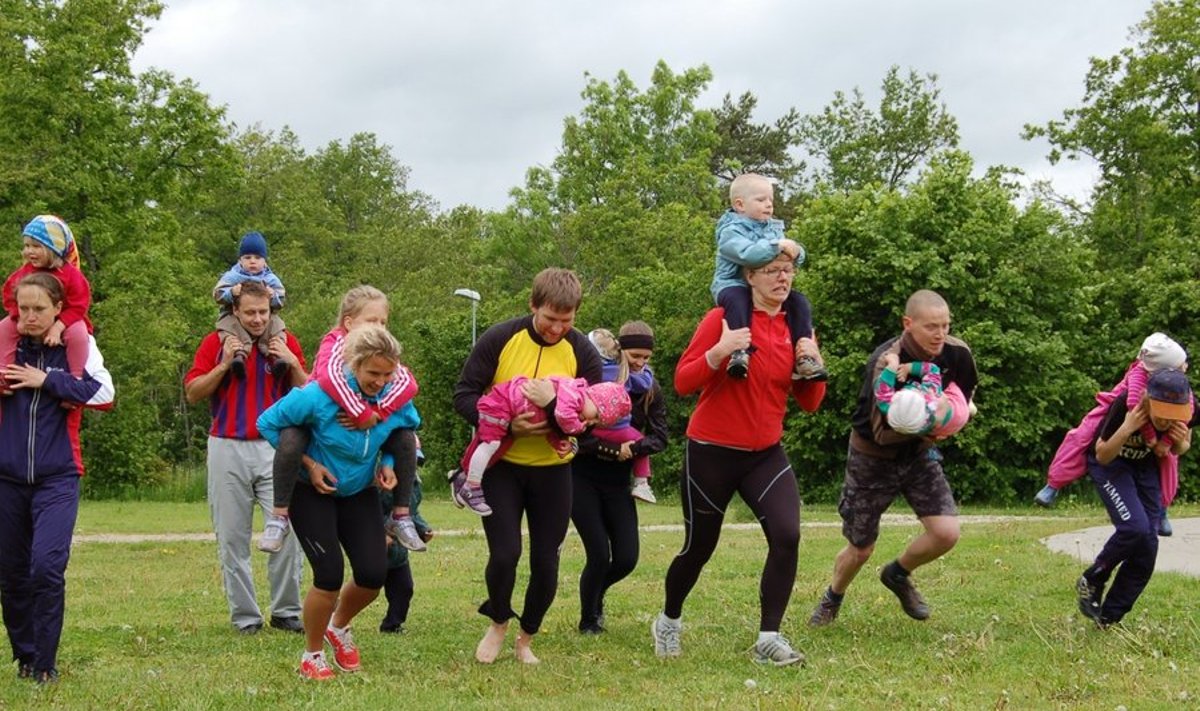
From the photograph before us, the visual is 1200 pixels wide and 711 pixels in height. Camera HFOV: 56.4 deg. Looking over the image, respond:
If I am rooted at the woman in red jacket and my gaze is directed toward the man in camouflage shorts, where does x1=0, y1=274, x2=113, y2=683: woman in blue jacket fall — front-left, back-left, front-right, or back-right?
back-left

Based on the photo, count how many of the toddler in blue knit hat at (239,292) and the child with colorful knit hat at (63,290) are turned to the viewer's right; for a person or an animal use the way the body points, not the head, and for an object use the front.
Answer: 0

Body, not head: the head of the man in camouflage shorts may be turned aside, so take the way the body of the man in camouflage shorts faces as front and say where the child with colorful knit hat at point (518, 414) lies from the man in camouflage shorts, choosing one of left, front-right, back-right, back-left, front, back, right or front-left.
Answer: right

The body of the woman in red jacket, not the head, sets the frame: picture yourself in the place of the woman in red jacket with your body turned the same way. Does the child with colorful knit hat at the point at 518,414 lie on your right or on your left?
on your right

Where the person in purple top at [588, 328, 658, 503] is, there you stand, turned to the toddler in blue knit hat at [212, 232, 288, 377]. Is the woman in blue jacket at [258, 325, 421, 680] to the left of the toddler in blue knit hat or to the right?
left

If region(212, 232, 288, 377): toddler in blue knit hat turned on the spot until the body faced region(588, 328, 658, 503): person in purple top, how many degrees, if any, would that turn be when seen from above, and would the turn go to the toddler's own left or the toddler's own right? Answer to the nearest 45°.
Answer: approximately 90° to the toddler's own left

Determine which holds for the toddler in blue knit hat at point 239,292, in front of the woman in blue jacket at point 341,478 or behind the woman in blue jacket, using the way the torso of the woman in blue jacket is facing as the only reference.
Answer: behind

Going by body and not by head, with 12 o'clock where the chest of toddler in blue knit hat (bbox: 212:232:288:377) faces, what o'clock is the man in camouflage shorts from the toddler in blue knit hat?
The man in camouflage shorts is roughly at 10 o'clock from the toddler in blue knit hat.
